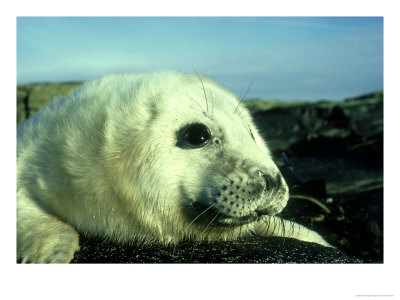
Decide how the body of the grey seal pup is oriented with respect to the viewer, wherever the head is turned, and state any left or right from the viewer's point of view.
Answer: facing the viewer and to the right of the viewer
